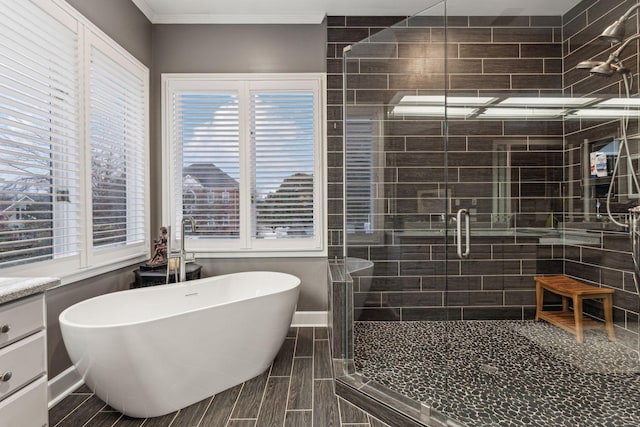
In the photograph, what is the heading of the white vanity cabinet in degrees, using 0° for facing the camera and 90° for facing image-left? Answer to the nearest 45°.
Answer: approximately 315°

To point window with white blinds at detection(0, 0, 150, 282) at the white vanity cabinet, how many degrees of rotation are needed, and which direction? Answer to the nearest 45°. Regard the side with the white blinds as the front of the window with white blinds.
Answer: approximately 45° to its right

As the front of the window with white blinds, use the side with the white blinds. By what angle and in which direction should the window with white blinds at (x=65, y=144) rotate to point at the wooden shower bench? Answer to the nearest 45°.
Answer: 0° — it already faces it

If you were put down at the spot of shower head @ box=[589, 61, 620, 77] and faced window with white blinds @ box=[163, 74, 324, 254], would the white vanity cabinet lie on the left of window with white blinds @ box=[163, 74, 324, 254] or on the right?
left

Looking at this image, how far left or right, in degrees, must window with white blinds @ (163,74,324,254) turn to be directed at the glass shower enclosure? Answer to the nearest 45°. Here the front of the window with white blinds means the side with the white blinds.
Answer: approximately 45° to its left

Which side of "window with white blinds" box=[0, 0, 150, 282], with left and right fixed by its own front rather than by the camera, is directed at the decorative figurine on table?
left

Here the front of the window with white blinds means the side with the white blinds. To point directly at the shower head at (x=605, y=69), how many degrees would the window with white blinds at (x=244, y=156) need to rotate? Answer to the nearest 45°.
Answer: approximately 45° to its left

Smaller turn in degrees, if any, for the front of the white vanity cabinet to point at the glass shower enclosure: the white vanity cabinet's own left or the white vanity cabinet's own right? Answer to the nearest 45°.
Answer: approximately 45° to the white vanity cabinet's own left

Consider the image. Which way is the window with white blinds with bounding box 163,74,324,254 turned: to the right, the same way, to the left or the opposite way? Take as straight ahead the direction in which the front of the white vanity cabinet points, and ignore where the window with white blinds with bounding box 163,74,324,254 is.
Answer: to the right

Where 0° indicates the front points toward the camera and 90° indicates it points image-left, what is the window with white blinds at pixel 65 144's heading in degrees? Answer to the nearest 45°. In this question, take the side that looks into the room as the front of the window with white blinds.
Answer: approximately 315°
